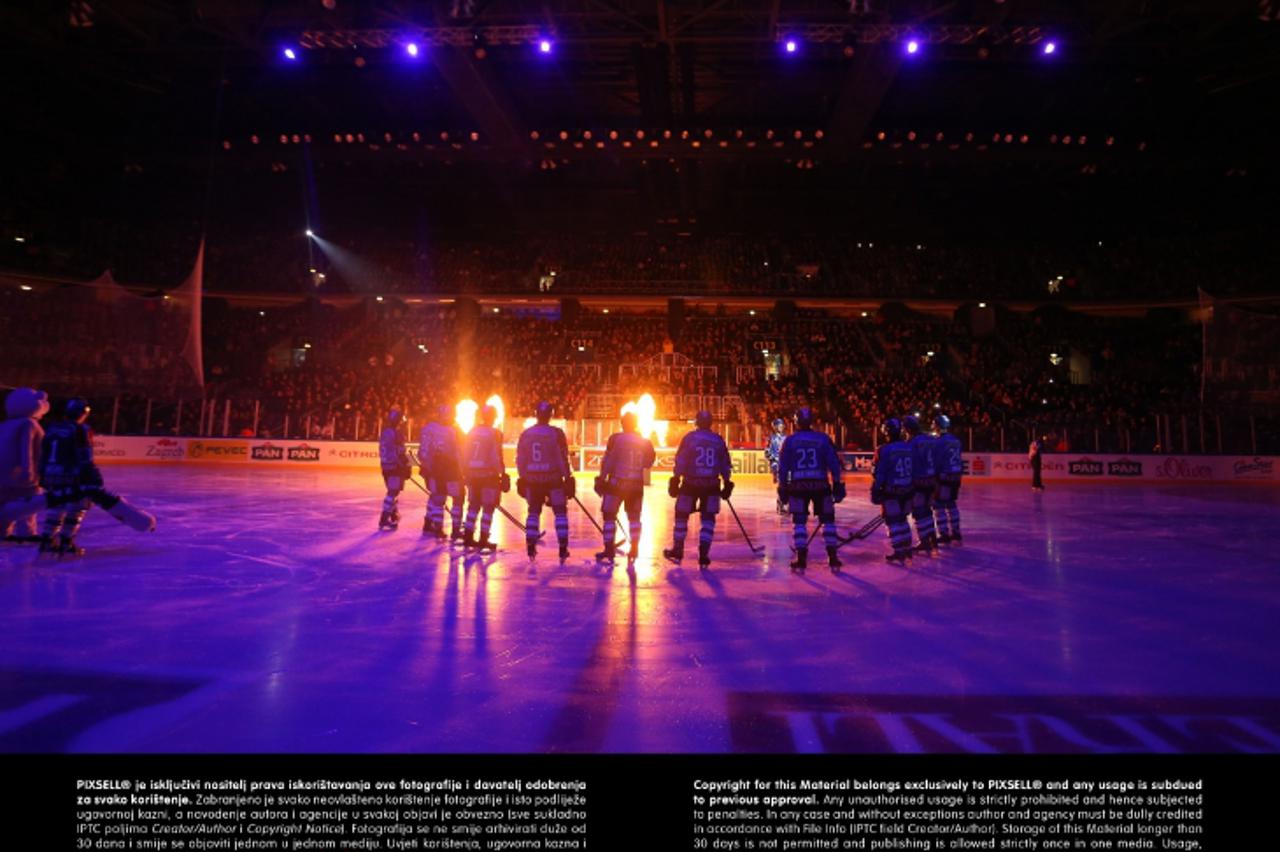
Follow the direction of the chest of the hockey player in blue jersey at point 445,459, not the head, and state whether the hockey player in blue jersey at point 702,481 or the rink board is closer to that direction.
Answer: the rink board

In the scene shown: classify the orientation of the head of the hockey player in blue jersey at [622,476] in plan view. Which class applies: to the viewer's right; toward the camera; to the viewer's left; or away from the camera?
away from the camera

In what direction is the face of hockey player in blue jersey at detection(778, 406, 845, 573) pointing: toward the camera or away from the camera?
away from the camera

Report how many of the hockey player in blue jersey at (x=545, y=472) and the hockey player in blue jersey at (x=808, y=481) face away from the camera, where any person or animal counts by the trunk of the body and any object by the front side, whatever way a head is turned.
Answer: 2

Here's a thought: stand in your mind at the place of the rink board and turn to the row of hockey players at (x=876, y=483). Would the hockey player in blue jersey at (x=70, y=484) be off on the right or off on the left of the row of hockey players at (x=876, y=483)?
right

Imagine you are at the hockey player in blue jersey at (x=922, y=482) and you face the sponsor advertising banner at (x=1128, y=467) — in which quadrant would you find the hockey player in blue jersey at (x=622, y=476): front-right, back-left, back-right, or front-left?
back-left

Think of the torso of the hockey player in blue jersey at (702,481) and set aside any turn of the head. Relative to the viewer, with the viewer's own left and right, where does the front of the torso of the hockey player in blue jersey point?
facing away from the viewer

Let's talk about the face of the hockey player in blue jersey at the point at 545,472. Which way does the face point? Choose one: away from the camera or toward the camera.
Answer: away from the camera

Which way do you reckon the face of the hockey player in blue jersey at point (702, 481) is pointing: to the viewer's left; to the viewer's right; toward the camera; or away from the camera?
away from the camera

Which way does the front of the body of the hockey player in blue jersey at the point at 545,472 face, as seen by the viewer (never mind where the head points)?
away from the camera
